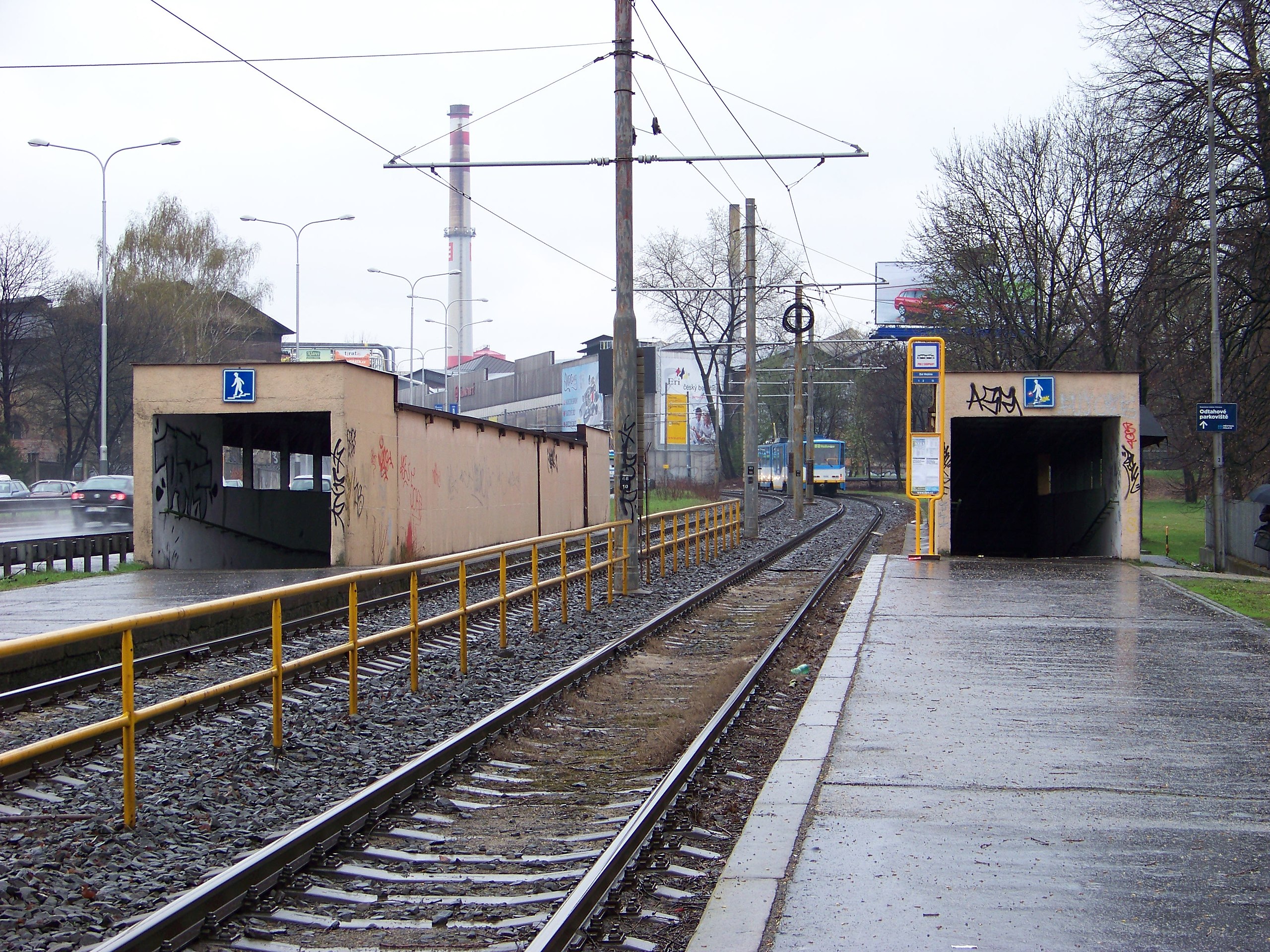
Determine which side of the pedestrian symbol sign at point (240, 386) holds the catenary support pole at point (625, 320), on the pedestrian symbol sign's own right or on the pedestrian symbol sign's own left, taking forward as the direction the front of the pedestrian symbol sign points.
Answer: on the pedestrian symbol sign's own left

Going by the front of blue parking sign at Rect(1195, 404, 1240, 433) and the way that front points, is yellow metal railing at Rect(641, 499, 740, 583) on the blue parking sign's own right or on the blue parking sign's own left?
on the blue parking sign's own right

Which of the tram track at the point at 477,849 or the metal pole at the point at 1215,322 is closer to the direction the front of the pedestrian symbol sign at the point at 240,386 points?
the tram track

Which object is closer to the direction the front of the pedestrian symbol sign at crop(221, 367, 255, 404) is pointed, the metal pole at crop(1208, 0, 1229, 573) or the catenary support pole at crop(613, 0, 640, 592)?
the catenary support pole

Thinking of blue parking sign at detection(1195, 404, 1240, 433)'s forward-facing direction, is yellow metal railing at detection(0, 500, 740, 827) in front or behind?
in front

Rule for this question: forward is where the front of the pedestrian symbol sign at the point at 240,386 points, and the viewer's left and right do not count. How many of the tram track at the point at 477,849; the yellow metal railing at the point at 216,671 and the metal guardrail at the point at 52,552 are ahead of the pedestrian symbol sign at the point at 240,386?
2

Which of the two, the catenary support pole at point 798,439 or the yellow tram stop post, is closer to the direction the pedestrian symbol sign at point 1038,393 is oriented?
the yellow tram stop post

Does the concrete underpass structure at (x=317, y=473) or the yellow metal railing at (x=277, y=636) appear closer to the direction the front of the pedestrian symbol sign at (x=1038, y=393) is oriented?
the yellow metal railing

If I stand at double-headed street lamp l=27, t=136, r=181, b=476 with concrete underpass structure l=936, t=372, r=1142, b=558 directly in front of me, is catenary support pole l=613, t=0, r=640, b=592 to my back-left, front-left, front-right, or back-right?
front-right

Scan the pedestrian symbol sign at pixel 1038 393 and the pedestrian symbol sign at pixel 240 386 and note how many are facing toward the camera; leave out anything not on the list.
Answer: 2

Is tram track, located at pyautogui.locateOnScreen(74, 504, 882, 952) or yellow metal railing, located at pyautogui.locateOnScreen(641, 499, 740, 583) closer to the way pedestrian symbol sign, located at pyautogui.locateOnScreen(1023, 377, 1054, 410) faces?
the tram track

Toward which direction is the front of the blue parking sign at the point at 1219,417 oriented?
toward the camera

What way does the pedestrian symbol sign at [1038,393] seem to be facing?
toward the camera

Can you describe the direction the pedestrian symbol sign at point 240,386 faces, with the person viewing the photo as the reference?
facing the viewer
